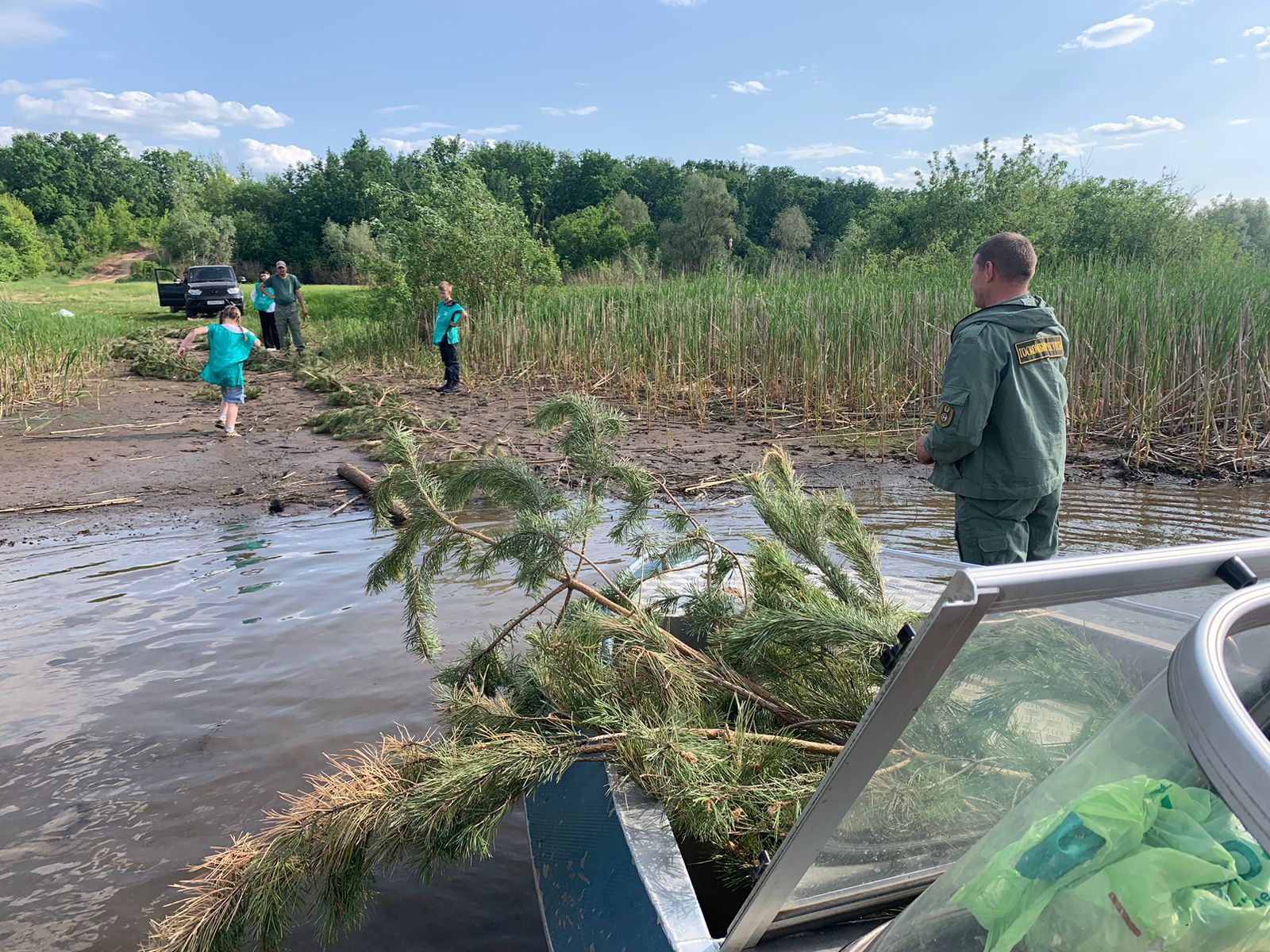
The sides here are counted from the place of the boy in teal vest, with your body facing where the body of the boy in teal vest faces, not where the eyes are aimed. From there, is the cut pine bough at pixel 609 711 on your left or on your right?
on your left

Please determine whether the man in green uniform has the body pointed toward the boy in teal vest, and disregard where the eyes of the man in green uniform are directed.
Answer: yes

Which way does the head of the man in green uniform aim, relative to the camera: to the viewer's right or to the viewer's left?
to the viewer's left

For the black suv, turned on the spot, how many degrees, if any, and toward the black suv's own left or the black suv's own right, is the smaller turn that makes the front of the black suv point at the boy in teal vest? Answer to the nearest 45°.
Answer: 0° — it already faces them

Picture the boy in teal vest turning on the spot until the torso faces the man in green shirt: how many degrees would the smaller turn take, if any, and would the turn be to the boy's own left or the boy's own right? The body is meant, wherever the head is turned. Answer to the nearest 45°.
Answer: approximately 90° to the boy's own right

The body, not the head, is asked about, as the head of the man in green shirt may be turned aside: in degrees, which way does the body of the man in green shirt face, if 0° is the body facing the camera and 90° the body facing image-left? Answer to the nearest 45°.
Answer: approximately 0°

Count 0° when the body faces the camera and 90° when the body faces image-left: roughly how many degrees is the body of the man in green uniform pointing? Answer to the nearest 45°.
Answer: approximately 135°

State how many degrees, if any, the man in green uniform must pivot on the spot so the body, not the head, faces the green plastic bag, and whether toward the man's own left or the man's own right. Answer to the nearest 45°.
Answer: approximately 135° to the man's own left

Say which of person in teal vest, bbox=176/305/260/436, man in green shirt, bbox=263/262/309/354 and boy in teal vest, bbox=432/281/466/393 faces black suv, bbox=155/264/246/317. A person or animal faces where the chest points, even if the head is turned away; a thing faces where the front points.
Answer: the person in teal vest

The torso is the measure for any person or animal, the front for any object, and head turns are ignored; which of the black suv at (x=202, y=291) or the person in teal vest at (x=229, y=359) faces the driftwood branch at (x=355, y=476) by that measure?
the black suv

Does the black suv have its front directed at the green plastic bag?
yes

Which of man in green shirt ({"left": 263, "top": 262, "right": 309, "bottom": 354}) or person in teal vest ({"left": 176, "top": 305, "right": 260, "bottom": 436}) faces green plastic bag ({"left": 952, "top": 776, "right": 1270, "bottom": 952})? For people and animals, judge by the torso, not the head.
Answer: the man in green shirt

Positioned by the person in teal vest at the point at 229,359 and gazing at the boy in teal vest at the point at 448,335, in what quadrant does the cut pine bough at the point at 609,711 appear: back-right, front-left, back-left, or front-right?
back-right

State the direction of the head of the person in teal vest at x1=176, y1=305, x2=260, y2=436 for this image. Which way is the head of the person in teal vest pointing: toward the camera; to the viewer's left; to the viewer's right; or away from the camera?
away from the camera

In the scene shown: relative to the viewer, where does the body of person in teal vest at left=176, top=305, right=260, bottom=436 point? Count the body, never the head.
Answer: away from the camera
